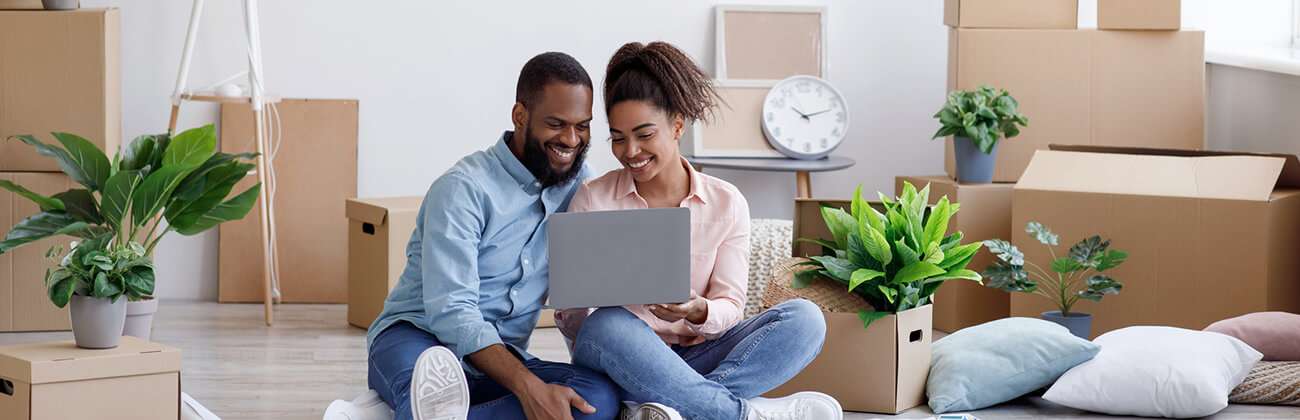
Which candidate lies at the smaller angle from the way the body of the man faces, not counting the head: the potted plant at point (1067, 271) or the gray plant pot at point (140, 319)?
the potted plant

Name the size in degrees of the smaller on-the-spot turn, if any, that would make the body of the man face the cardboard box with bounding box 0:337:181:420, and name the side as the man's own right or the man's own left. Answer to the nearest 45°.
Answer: approximately 135° to the man's own right

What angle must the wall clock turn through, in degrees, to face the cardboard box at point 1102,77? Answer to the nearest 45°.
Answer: approximately 90° to its left

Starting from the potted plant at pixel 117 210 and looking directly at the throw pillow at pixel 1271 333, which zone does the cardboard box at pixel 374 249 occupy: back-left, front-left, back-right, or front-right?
front-left

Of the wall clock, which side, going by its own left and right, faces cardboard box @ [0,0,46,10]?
right

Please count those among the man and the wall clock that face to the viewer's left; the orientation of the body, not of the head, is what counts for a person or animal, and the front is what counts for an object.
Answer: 0

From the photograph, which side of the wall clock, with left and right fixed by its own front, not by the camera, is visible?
front

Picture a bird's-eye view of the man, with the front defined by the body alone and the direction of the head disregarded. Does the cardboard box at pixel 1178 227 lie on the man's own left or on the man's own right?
on the man's own left

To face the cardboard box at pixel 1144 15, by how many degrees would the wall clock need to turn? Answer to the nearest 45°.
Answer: approximately 90° to its left

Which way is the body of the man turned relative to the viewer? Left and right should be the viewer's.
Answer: facing the viewer and to the right of the viewer

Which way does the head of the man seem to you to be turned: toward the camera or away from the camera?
toward the camera

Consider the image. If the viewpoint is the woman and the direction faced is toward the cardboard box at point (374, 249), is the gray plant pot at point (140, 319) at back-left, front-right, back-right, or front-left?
front-left

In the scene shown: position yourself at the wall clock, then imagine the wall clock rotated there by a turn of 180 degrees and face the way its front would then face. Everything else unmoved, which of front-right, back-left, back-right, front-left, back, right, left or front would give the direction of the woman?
back

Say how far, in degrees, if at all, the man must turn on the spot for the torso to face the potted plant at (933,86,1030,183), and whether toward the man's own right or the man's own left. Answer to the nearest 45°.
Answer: approximately 90° to the man's own left
